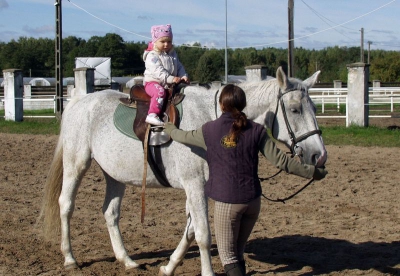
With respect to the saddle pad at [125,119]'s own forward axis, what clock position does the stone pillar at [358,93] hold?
The stone pillar is roughly at 10 o'clock from the saddle pad.

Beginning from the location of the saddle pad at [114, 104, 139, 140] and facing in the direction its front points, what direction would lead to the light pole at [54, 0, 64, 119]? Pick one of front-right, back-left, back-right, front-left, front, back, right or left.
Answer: left

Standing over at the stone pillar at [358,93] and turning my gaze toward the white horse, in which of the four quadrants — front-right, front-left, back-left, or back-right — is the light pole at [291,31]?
back-right

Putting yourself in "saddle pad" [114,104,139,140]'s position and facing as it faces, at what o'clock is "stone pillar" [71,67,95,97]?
The stone pillar is roughly at 9 o'clock from the saddle pad.

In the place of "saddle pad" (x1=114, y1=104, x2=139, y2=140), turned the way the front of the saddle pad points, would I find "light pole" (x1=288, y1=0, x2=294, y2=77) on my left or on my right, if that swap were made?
on my left

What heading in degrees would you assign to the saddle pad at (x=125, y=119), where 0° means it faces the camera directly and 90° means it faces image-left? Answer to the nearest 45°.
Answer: approximately 270°
